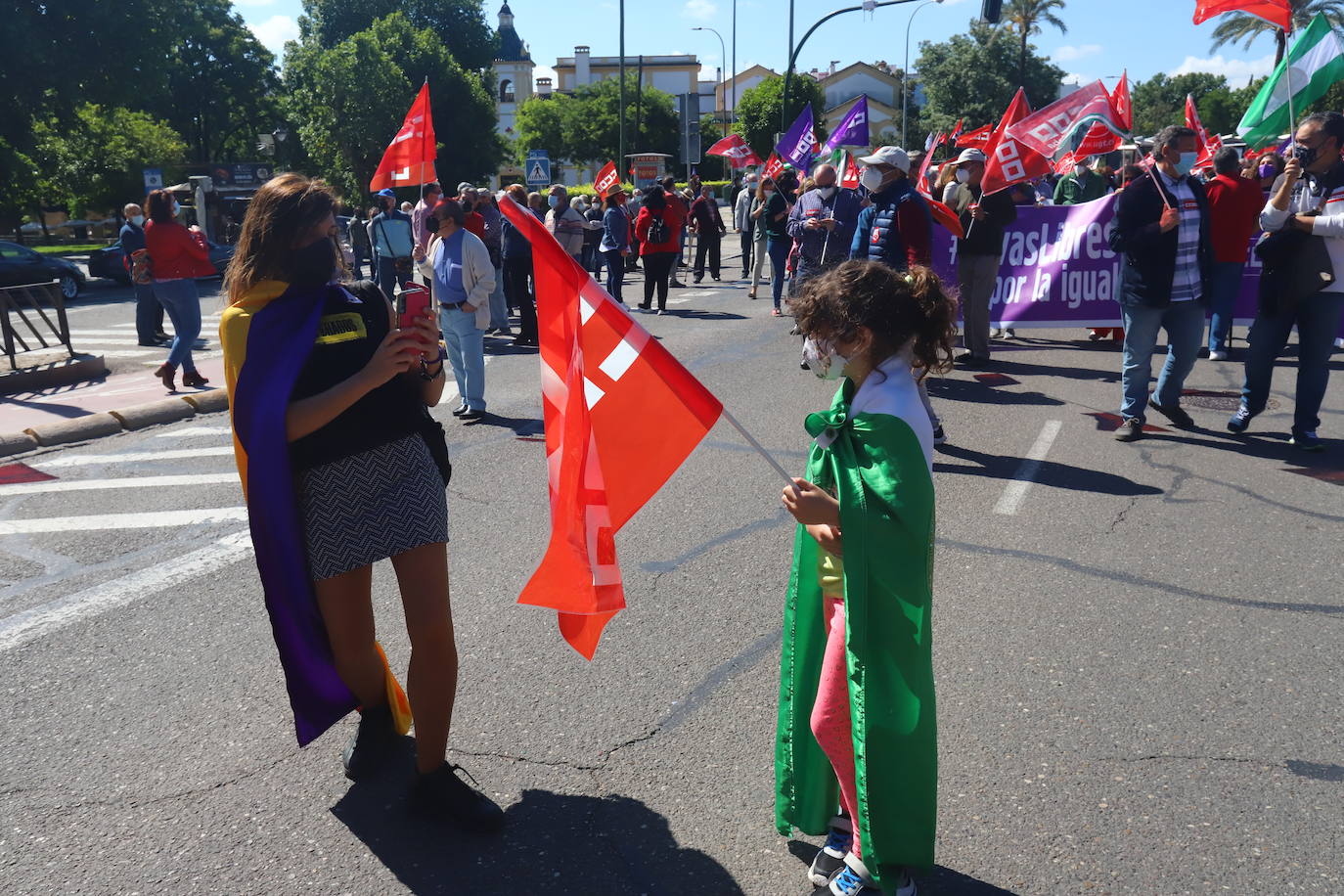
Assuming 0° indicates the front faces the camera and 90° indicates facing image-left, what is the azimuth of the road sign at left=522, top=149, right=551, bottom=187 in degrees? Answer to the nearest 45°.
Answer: approximately 0°

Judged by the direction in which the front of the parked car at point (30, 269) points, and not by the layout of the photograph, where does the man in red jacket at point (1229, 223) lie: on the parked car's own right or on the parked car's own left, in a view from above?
on the parked car's own right

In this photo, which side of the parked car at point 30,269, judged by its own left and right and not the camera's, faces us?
right

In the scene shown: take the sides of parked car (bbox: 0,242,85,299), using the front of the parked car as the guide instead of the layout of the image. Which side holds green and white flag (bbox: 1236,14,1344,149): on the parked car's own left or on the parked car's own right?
on the parked car's own right
